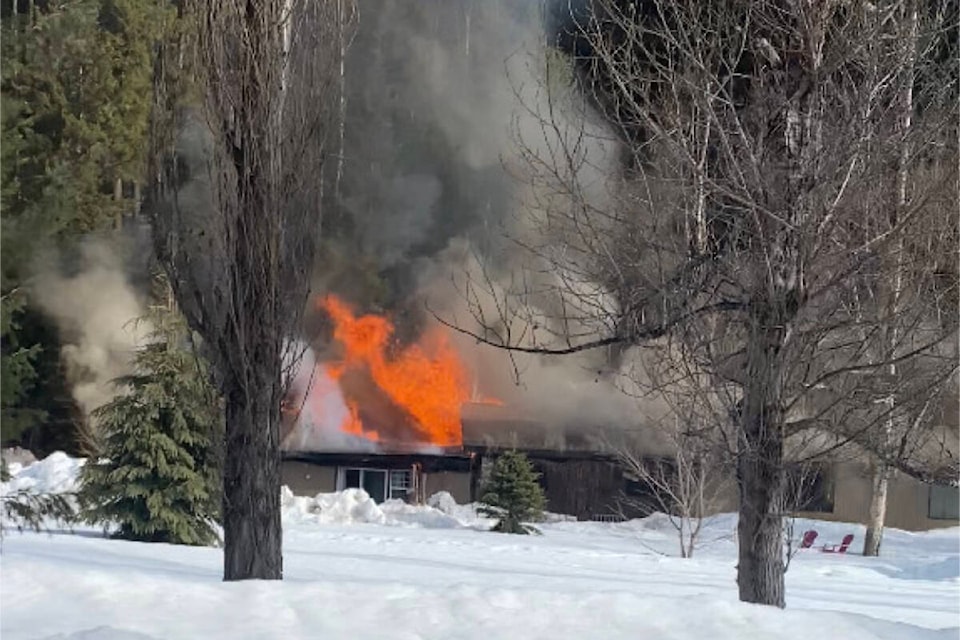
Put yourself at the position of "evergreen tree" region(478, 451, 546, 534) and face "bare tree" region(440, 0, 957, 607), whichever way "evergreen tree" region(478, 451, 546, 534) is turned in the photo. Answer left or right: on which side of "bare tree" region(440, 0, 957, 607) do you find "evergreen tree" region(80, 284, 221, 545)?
right

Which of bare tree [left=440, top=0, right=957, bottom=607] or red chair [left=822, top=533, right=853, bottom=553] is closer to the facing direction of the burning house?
the bare tree

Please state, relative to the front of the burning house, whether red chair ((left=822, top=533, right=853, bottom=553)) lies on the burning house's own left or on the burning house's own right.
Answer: on the burning house's own left

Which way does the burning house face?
toward the camera

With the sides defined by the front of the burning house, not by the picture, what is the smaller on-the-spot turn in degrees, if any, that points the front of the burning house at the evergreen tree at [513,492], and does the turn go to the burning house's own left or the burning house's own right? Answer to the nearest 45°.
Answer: approximately 45° to the burning house's own left

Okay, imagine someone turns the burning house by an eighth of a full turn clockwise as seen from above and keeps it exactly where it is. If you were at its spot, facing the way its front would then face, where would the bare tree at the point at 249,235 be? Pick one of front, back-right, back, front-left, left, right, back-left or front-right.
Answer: front-left

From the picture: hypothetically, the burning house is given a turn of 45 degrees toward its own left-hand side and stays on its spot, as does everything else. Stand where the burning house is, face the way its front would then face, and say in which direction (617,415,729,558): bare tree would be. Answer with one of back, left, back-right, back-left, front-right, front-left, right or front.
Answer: front

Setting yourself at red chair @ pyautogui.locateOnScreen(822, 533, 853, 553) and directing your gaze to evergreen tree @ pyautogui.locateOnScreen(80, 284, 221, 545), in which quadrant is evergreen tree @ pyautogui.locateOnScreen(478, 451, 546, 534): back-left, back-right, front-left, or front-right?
front-right

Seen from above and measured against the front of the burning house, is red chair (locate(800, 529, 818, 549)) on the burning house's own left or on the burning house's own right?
on the burning house's own left

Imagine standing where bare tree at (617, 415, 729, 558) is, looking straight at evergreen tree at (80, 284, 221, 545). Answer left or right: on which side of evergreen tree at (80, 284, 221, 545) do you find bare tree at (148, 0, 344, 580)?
left
